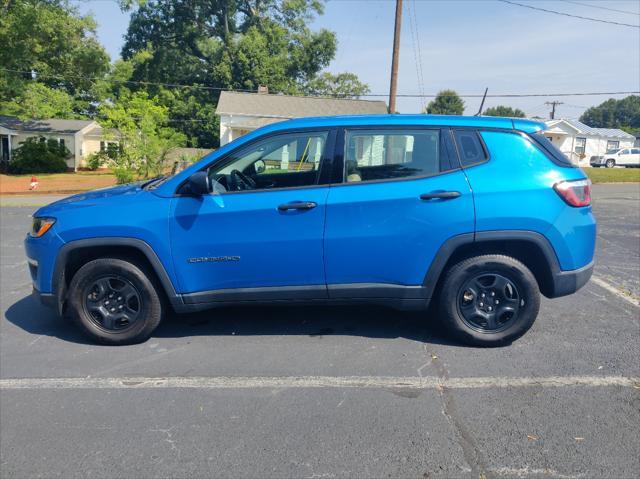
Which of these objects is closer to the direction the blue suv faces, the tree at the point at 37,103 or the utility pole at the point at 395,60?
the tree

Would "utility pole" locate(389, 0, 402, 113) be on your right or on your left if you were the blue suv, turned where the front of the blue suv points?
on your right

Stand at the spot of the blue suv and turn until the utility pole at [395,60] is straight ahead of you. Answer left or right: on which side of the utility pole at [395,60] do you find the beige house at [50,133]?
left

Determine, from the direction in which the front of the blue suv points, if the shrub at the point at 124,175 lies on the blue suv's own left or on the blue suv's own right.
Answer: on the blue suv's own right

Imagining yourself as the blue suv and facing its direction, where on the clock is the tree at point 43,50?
The tree is roughly at 2 o'clock from the blue suv.

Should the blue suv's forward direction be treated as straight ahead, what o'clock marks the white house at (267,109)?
The white house is roughly at 3 o'clock from the blue suv.

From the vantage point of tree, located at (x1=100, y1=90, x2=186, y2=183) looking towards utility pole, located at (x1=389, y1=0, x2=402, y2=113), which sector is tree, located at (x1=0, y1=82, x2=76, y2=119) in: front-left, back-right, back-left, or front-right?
back-left

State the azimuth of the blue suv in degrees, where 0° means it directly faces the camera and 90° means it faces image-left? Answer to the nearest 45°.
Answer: approximately 90°

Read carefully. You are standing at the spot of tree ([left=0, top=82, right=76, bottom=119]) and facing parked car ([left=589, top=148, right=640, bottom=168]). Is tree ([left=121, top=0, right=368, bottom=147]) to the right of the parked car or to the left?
left

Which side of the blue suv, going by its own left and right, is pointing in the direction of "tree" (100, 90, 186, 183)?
right
